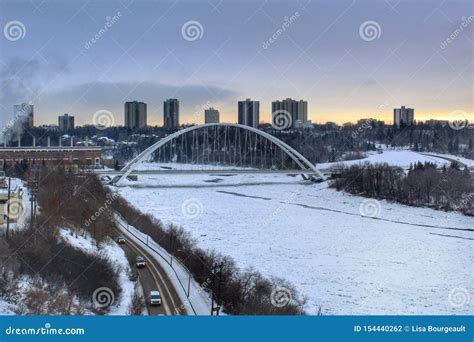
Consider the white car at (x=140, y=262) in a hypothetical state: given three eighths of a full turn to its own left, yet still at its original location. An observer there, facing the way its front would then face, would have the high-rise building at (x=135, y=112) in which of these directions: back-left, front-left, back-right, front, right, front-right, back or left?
front-left

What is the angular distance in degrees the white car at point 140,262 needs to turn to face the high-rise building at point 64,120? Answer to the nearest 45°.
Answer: approximately 135° to its right

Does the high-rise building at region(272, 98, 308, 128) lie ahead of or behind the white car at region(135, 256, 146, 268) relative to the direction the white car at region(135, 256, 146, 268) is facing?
behind
